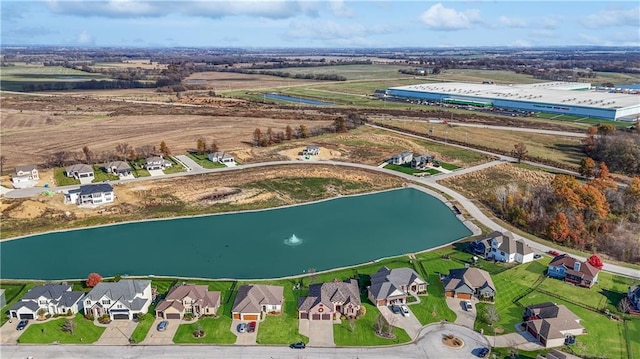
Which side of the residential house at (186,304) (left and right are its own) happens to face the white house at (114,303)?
right

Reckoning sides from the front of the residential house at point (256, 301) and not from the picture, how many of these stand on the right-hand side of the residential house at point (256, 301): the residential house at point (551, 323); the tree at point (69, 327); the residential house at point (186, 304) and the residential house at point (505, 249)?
2

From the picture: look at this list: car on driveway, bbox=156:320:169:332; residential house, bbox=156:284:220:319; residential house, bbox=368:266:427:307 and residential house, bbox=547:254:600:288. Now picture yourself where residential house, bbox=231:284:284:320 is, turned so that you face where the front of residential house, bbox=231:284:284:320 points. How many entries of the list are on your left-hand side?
2

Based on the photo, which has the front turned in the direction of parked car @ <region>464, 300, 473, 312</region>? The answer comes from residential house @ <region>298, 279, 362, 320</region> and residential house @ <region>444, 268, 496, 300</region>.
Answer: residential house @ <region>444, 268, 496, 300</region>

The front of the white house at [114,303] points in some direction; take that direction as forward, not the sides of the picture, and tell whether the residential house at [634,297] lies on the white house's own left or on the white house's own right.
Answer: on the white house's own left

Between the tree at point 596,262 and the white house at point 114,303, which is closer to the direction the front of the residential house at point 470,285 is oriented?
the white house

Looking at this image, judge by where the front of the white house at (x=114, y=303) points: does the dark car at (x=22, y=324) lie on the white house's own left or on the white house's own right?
on the white house's own right

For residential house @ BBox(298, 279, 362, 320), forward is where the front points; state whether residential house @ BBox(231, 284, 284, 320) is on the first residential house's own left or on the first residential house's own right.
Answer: on the first residential house's own right

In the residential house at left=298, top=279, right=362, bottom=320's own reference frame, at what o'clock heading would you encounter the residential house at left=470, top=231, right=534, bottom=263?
the residential house at left=470, top=231, right=534, bottom=263 is roughly at 8 o'clock from the residential house at left=298, top=279, right=362, bottom=320.

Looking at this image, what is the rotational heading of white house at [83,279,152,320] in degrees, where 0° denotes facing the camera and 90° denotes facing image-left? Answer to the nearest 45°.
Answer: approximately 0°

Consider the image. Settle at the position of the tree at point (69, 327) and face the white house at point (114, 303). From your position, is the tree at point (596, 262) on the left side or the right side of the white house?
right
